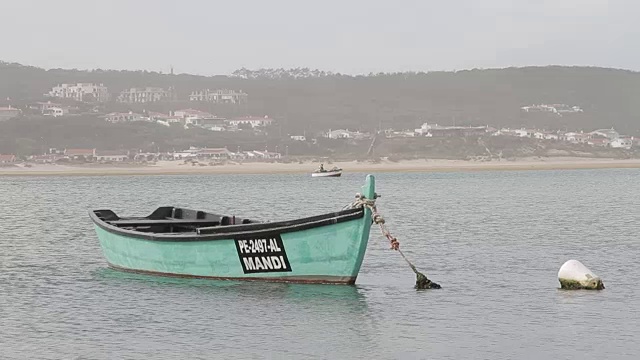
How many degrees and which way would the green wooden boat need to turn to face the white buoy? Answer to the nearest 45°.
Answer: approximately 45° to its left

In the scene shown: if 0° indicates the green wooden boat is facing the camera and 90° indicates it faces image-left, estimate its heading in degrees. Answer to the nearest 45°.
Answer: approximately 315°
